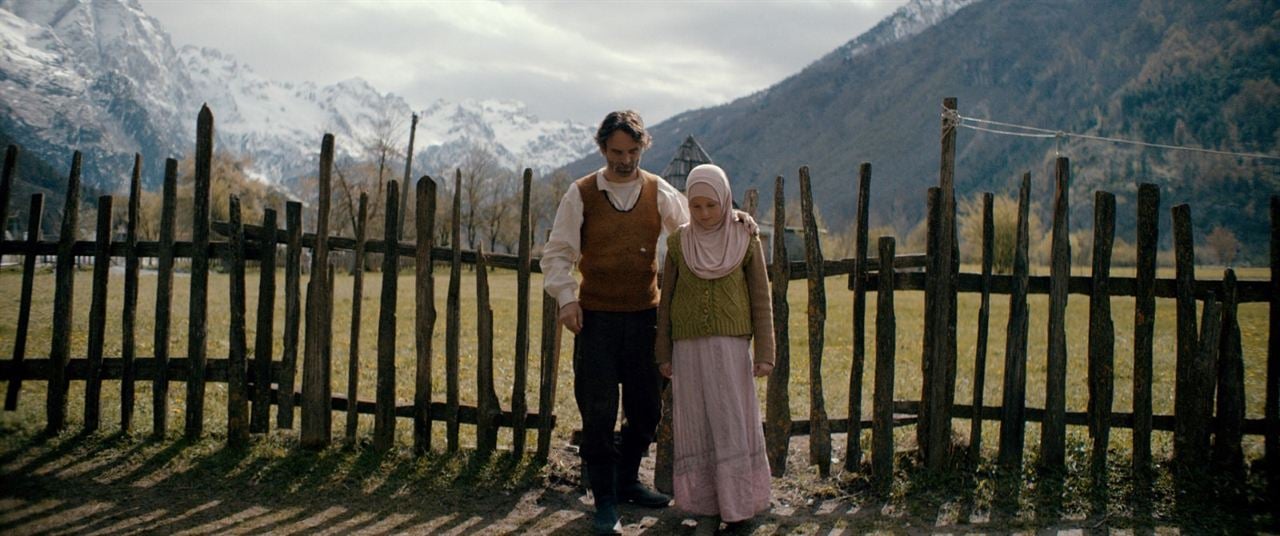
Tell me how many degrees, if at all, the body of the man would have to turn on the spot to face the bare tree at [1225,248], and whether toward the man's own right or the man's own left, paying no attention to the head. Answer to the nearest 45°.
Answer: approximately 135° to the man's own left

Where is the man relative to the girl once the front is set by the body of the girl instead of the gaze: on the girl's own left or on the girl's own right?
on the girl's own right

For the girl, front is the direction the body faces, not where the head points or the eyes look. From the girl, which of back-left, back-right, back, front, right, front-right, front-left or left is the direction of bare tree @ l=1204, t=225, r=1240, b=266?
back-left

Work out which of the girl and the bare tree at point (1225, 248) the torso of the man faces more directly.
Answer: the girl

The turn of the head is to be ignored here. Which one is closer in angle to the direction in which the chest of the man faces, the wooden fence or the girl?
the girl

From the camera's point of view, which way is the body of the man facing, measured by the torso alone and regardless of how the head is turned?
toward the camera

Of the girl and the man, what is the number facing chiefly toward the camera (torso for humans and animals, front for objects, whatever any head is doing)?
2

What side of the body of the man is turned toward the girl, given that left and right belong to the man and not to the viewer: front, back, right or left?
left
